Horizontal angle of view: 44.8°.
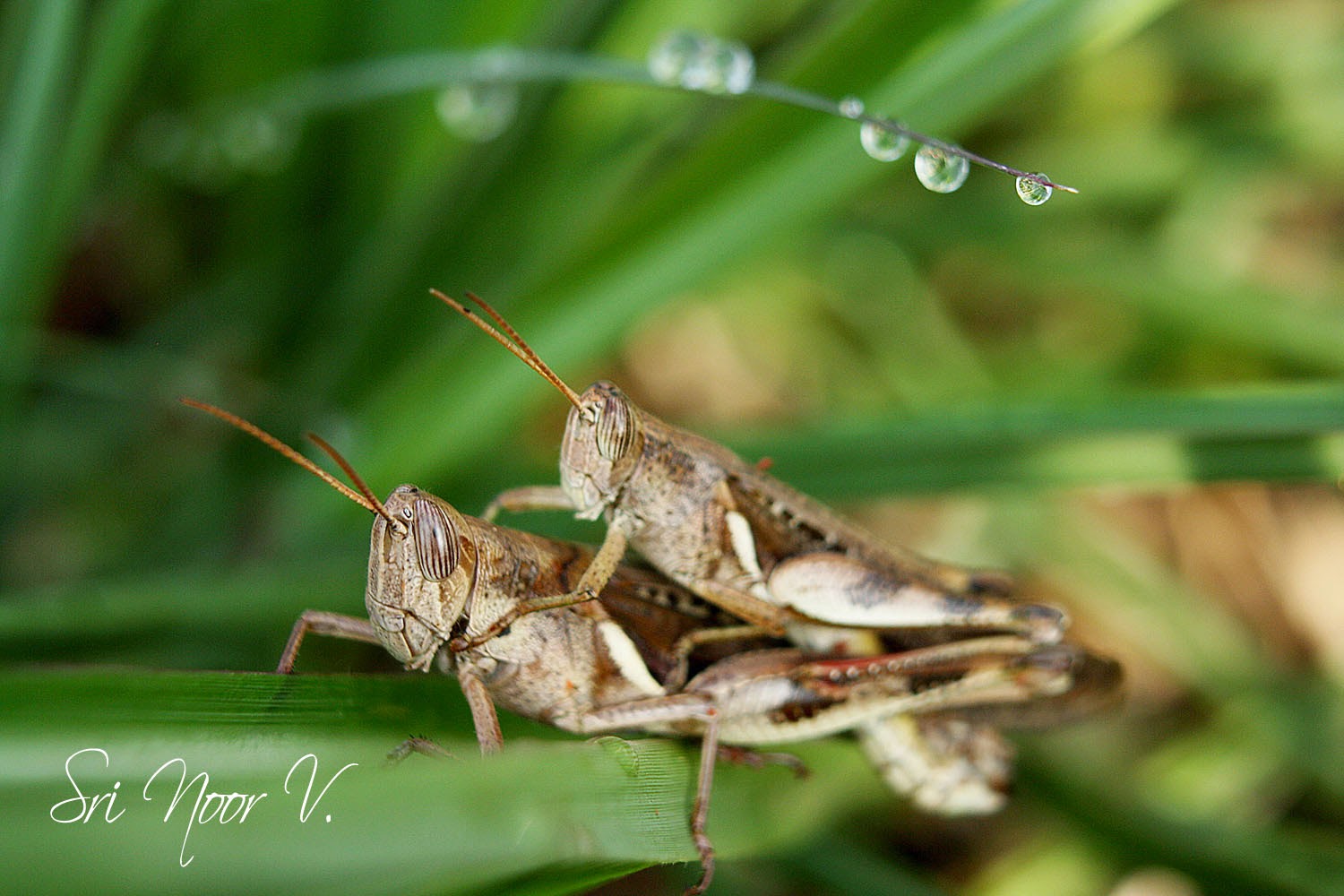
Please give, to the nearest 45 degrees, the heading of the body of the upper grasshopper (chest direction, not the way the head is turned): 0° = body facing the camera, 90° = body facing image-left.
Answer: approximately 90°
